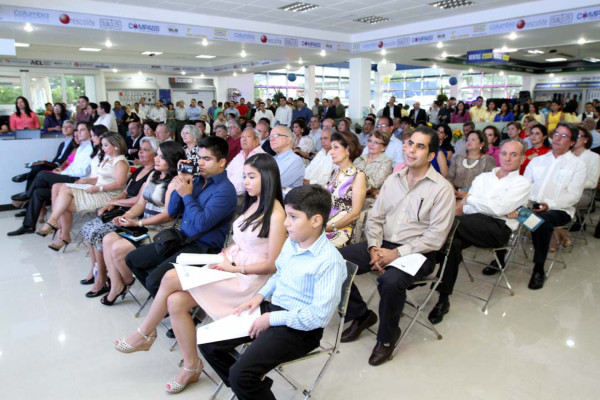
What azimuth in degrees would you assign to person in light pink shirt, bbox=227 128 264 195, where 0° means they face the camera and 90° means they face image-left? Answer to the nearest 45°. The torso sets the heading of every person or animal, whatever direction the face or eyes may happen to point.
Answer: approximately 45°

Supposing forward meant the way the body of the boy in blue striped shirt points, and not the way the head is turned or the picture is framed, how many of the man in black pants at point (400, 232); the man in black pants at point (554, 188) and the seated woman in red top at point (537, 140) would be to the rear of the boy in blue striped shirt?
3

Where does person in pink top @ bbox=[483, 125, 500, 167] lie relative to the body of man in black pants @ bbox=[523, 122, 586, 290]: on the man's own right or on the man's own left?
on the man's own right

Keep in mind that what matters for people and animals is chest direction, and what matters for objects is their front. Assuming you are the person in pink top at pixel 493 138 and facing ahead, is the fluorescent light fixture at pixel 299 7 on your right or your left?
on your right

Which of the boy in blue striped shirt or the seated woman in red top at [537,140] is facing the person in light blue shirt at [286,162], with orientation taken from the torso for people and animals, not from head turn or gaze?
the seated woman in red top at [537,140]

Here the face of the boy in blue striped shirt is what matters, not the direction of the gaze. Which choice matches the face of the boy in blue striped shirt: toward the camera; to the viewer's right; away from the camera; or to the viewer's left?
to the viewer's left

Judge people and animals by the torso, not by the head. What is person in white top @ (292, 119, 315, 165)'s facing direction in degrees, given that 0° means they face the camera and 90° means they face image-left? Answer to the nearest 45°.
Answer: approximately 45°

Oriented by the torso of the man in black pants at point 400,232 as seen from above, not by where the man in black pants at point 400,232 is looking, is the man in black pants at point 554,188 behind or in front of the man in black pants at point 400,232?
behind
